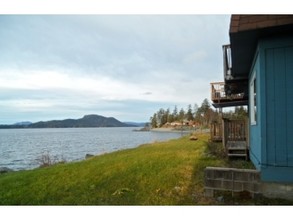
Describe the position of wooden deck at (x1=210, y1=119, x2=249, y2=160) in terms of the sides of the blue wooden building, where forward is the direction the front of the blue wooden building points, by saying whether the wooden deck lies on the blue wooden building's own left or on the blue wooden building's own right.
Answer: on the blue wooden building's own right

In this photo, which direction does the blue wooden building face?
to the viewer's left
